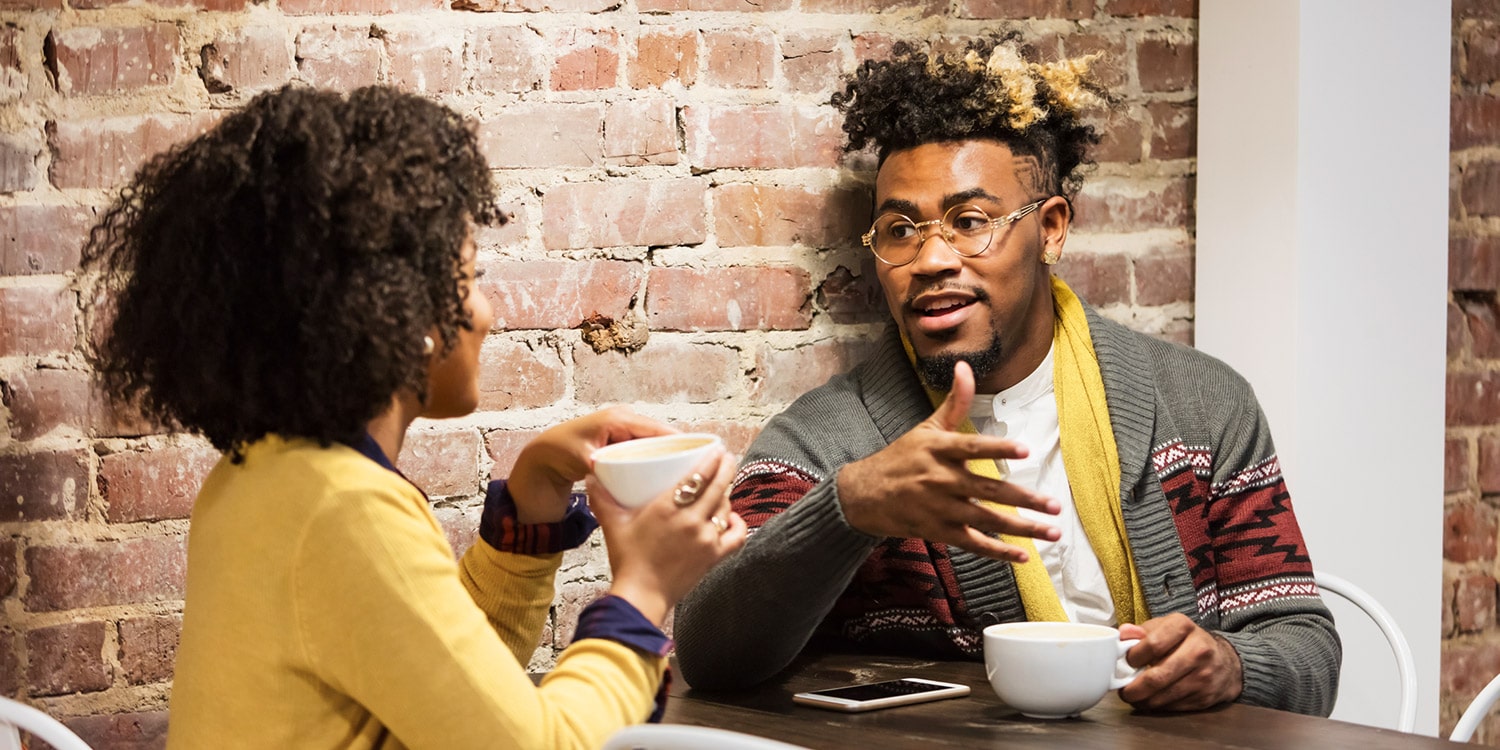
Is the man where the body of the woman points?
yes

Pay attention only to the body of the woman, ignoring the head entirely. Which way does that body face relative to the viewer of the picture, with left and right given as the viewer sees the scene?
facing away from the viewer and to the right of the viewer

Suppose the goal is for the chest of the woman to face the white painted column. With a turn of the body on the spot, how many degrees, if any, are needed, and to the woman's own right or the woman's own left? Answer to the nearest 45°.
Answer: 0° — they already face it
